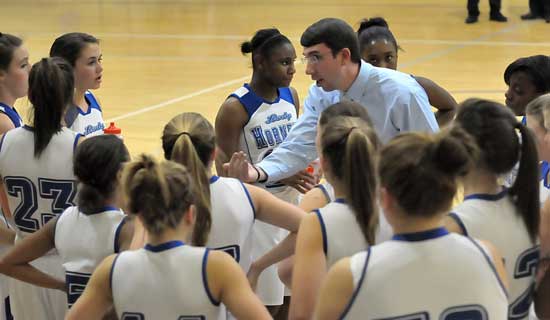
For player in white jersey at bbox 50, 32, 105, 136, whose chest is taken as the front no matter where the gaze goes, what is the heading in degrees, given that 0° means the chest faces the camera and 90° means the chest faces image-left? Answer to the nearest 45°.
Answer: approximately 315°
